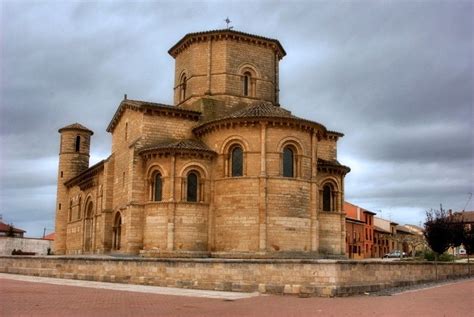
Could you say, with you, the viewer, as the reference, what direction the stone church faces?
facing away from the viewer and to the left of the viewer

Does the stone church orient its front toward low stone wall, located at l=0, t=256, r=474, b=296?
no
